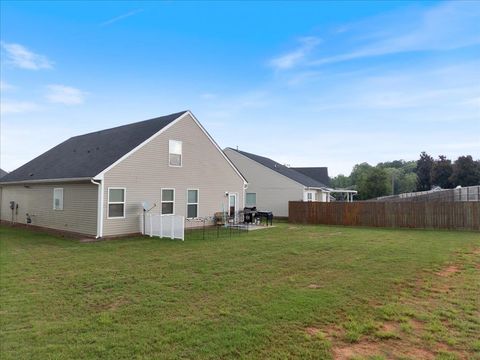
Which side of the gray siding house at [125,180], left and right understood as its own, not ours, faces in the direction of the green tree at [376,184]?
right

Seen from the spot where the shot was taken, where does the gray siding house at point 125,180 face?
facing away from the viewer and to the left of the viewer

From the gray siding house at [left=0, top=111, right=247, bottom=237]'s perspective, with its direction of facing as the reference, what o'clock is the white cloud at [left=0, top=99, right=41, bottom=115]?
The white cloud is roughly at 12 o'clock from the gray siding house.

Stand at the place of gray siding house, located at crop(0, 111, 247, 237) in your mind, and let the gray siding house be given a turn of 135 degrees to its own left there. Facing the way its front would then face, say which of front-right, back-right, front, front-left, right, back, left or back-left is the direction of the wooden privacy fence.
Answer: left

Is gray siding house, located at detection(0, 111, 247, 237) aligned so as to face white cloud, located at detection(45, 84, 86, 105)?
yes
